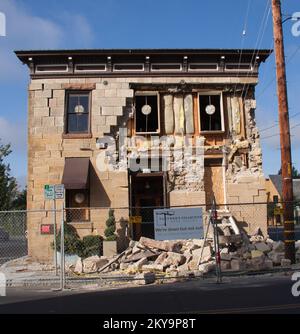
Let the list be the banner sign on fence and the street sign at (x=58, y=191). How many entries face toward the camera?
2

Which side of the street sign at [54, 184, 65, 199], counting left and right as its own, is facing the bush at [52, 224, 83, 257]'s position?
back

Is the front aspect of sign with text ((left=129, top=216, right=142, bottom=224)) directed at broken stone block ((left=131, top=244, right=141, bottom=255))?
yes

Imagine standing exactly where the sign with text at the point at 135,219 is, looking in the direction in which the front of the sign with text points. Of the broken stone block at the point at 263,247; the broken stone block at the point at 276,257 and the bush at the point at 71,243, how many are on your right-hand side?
1

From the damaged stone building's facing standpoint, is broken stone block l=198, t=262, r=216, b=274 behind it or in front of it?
in front

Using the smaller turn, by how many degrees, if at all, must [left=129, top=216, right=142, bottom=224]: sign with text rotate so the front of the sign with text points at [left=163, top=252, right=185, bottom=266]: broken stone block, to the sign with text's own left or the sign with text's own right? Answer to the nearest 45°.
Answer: approximately 45° to the sign with text's own left

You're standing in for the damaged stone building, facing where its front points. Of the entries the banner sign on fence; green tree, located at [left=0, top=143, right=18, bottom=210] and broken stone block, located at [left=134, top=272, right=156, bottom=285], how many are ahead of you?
2

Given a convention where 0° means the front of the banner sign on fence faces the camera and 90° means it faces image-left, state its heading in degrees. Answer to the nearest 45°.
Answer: approximately 0°

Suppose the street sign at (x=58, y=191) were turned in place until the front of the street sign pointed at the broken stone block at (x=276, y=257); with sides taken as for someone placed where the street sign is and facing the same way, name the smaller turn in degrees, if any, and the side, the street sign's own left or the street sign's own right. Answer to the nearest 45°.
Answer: approximately 90° to the street sign's own left

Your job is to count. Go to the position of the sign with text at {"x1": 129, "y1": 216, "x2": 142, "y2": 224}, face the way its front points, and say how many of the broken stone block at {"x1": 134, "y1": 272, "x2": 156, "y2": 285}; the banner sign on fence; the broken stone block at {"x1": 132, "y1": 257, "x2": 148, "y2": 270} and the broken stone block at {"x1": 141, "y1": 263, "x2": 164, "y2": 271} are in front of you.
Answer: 4

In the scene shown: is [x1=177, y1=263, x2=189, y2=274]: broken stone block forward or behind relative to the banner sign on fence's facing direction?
behind

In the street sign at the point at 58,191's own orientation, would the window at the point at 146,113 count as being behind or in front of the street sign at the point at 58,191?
behind
